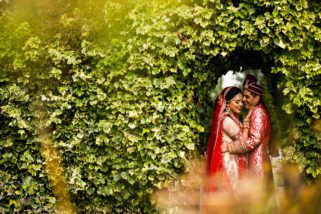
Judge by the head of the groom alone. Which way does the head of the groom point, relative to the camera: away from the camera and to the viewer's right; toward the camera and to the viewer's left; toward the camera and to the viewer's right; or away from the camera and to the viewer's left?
toward the camera and to the viewer's left

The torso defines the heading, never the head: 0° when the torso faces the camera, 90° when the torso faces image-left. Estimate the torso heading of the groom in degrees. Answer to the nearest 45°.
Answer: approximately 90°
